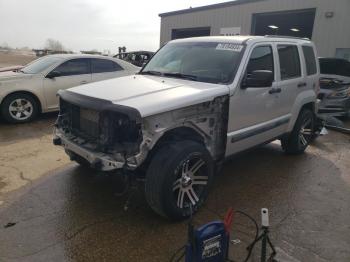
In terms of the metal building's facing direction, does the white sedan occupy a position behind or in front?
in front

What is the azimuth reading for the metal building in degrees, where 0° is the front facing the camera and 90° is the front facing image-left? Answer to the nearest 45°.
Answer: approximately 45°

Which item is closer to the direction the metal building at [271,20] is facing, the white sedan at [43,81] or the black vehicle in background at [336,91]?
the white sedan
